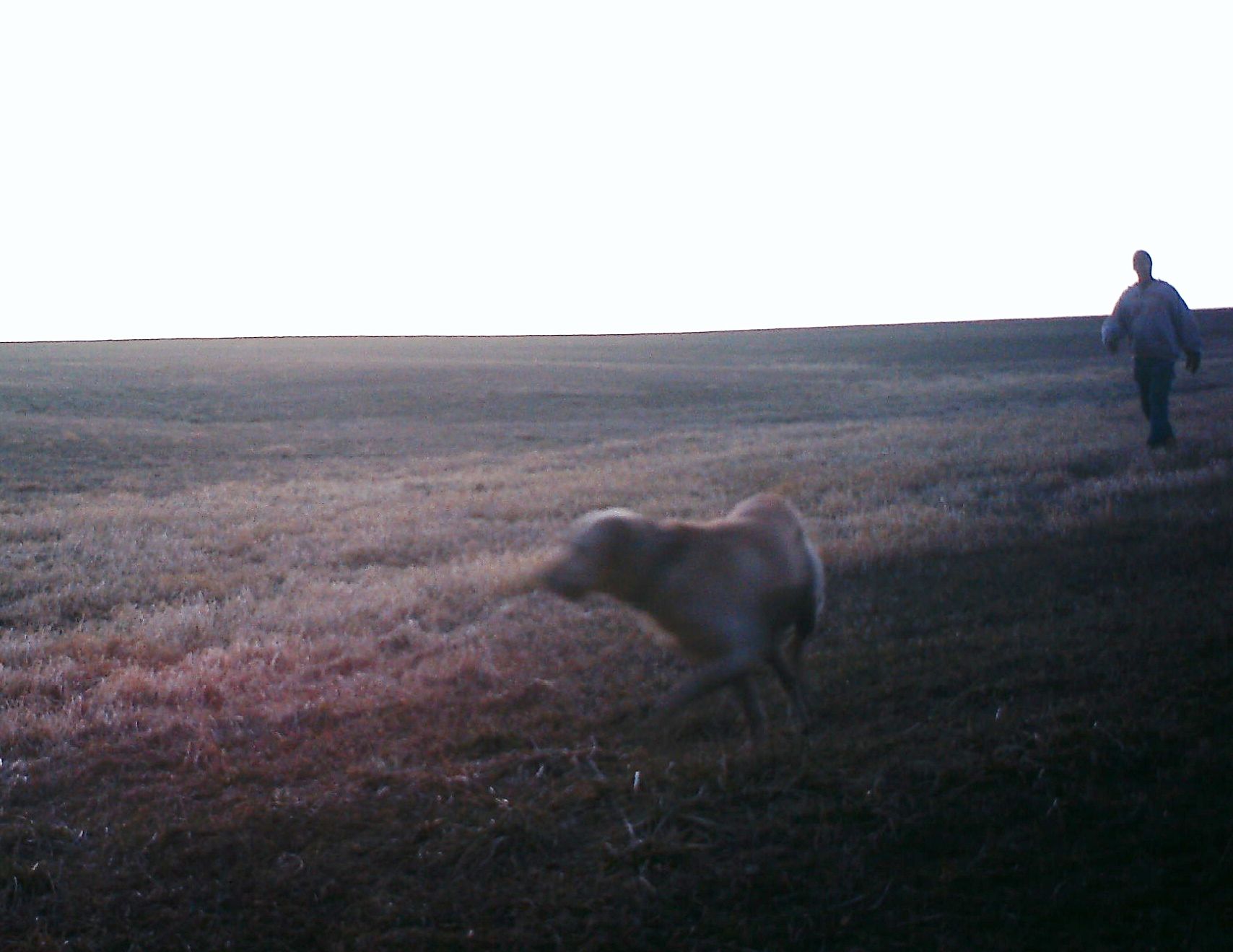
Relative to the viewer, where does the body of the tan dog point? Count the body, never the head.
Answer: to the viewer's left

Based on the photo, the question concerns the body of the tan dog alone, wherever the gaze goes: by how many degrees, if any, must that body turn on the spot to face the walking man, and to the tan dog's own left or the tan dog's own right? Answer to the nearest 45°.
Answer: approximately 135° to the tan dog's own right
